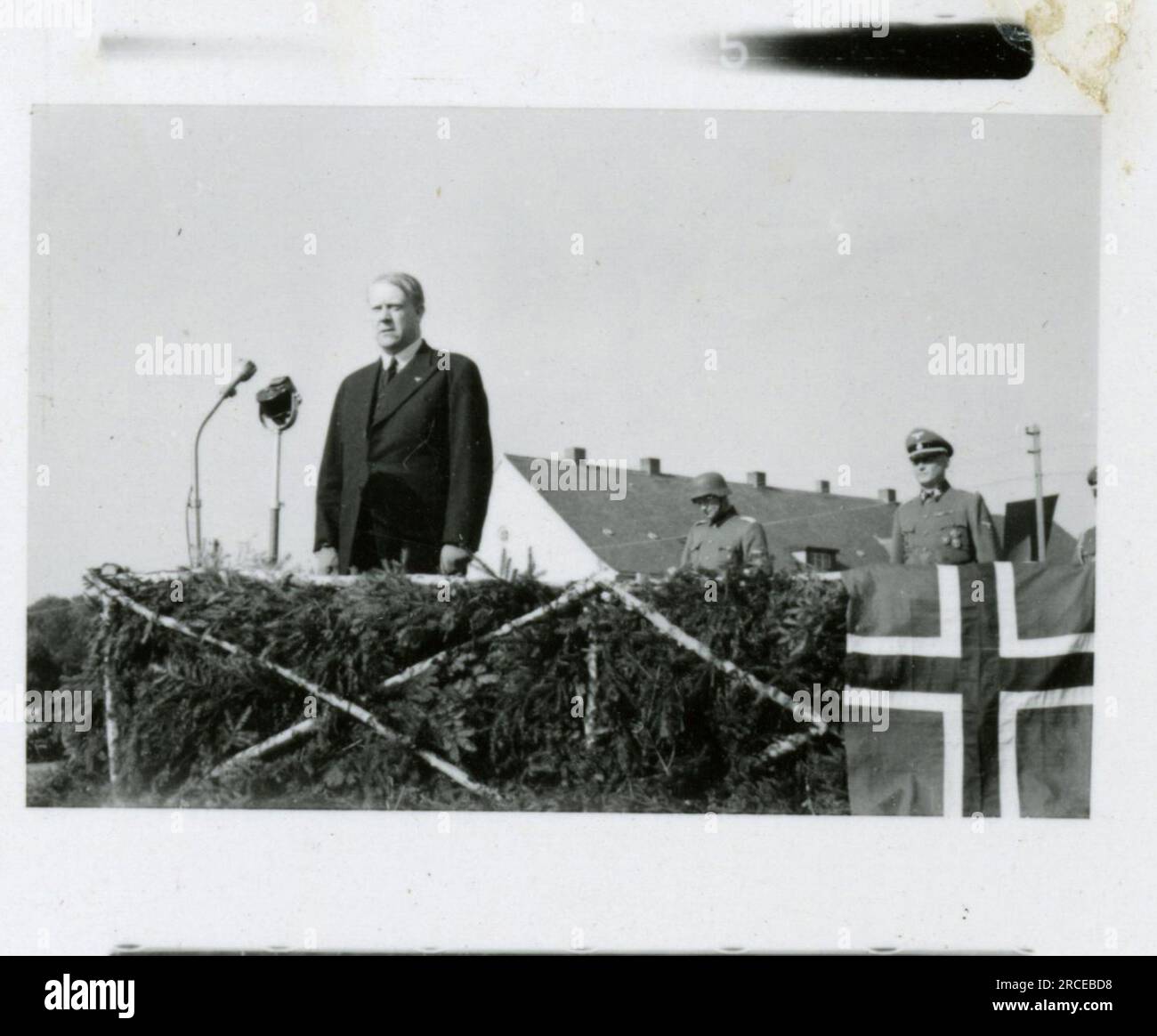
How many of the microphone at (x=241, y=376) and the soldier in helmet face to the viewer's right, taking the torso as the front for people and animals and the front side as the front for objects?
1

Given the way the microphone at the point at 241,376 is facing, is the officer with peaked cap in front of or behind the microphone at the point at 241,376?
in front

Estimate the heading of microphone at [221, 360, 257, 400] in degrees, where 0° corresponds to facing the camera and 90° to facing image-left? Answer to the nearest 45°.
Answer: approximately 270°

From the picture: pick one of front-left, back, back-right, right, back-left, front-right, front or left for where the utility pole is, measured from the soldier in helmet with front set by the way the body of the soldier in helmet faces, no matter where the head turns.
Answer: back-left
